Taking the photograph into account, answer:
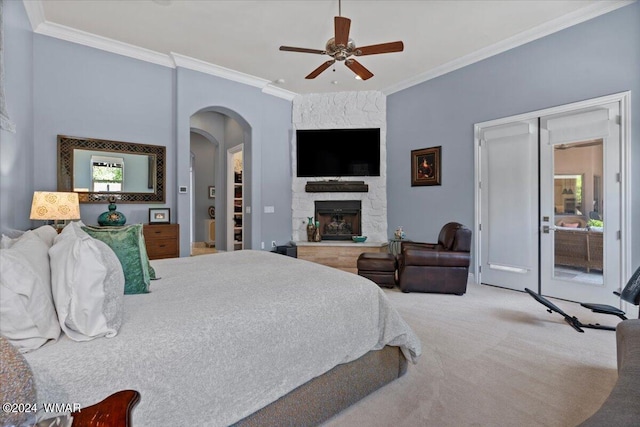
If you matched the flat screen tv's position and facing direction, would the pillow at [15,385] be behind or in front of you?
in front

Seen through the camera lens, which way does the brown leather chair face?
facing to the left of the viewer

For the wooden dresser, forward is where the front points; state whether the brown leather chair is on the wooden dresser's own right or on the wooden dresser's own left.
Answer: on the wooden dresser's own left

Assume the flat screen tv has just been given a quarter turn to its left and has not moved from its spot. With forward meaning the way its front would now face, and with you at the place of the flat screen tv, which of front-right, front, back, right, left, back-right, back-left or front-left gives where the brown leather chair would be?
front-right

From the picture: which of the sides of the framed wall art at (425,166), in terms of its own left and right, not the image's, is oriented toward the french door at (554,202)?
left

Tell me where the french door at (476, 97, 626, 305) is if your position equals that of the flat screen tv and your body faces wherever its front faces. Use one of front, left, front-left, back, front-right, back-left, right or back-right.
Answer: front-left

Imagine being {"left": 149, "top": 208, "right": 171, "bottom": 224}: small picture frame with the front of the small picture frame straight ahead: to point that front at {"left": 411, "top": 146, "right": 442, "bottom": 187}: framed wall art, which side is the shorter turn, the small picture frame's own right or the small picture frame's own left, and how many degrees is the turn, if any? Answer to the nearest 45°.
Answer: approximately 90° to the small picture frame's own left

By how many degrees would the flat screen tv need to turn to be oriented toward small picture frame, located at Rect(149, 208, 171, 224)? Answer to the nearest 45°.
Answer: approximately 45° to its right

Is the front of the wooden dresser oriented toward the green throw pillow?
yes

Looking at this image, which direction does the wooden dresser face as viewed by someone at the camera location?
facing the viewer

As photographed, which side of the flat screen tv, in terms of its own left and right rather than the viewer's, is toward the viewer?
front

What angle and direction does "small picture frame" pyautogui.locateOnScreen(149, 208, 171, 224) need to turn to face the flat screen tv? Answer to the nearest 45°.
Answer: approximately 90° to its left
